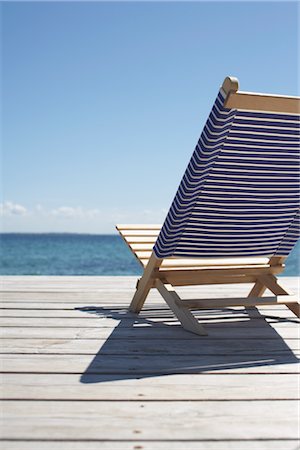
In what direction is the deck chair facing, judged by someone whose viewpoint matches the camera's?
facing away from the viewer and to the left of the viewer
